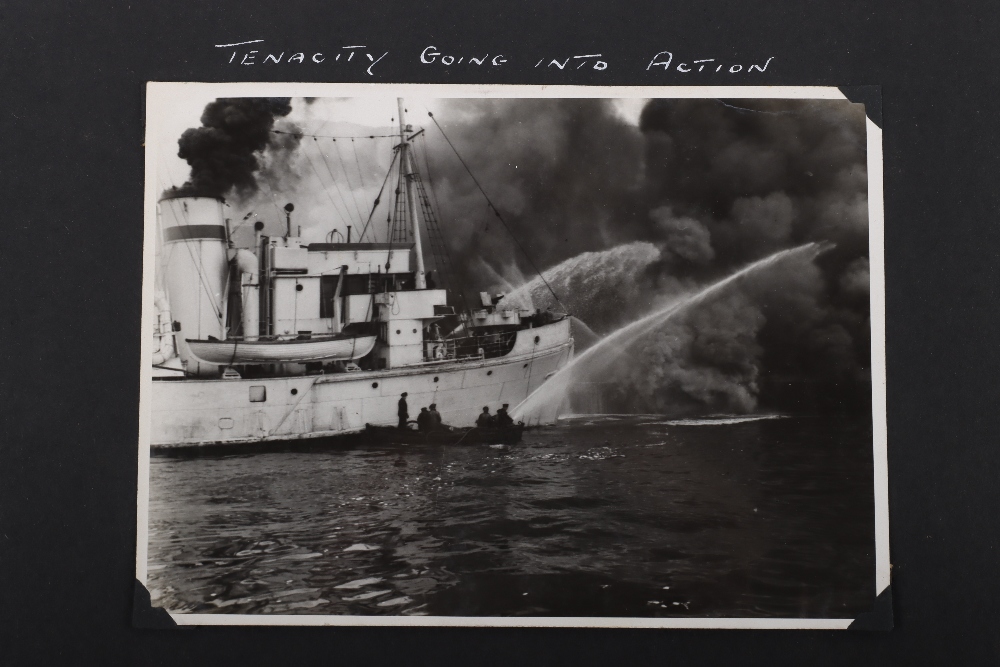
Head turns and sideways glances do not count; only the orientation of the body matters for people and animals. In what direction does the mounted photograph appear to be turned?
toward the camera
